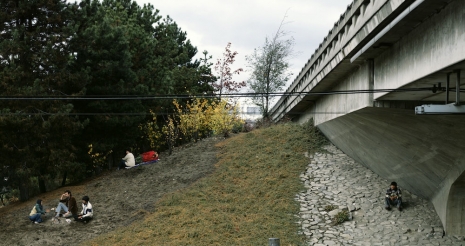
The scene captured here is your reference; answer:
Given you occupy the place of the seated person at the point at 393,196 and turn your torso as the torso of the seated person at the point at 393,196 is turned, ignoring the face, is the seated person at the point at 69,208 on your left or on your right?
on your right

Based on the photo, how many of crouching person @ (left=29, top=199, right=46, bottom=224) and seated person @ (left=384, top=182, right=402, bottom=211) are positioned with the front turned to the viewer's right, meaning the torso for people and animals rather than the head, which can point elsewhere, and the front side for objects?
1

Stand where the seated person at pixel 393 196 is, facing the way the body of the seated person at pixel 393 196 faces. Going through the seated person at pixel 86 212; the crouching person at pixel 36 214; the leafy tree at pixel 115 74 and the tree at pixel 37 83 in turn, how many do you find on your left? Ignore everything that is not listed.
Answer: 0

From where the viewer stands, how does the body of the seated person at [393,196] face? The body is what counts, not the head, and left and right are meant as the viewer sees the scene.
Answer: facing the viewer

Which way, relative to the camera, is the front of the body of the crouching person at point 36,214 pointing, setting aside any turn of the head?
to the viewer's right
